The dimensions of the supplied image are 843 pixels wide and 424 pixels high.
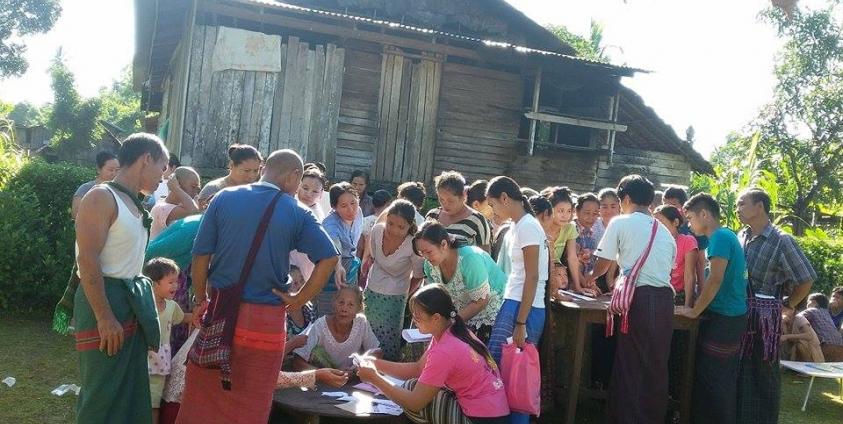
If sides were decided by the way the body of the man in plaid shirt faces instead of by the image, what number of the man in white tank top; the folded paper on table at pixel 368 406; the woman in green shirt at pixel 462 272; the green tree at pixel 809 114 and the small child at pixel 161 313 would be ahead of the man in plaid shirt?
4

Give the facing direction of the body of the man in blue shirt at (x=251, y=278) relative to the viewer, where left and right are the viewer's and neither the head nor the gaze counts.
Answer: facing away from the viewer

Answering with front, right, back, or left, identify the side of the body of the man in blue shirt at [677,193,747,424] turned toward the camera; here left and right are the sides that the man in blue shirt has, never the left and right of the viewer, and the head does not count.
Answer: left

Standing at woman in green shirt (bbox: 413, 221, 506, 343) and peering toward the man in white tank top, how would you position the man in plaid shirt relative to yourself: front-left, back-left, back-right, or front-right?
back-left

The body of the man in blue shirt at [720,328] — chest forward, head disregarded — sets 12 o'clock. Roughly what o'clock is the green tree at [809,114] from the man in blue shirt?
The green tree is roughly at 3 o'clock from the man in blue shirt.

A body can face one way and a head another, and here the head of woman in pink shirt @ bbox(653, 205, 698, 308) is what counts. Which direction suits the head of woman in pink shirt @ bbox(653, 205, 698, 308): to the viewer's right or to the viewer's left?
to the viewer's left

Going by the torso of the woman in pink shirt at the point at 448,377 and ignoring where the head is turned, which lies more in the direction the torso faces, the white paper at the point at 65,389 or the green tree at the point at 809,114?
the white paper

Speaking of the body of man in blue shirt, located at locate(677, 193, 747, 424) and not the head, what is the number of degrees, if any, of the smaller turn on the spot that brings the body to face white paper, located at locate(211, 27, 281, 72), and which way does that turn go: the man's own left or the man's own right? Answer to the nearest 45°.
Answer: approximately 45° to the man's own right

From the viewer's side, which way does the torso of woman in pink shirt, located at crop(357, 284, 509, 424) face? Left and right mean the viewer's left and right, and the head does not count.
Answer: facing to the left of the viewer

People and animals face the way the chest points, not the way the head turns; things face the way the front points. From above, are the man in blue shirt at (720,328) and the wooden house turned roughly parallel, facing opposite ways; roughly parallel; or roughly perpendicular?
roughly perpendicular

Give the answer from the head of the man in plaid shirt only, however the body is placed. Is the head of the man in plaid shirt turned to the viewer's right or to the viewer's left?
to the viewer's left

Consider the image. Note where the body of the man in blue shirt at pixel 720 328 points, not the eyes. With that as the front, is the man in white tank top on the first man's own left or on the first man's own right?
on the first man's own left

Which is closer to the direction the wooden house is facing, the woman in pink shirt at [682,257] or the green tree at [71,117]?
the woman in pink shirt

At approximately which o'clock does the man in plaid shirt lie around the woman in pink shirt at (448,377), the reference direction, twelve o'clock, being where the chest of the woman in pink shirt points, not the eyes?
The man in plaid shirt is roughly at 5 o'clock from the woman in pink shirt.

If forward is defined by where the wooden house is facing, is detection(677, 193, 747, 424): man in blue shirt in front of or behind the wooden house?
in front

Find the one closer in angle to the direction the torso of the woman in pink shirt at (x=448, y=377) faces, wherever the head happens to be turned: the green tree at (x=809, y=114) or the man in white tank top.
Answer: the man in white tank top

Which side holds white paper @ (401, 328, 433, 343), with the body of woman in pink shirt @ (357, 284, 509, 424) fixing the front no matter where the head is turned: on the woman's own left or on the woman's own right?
on the woman's own right
